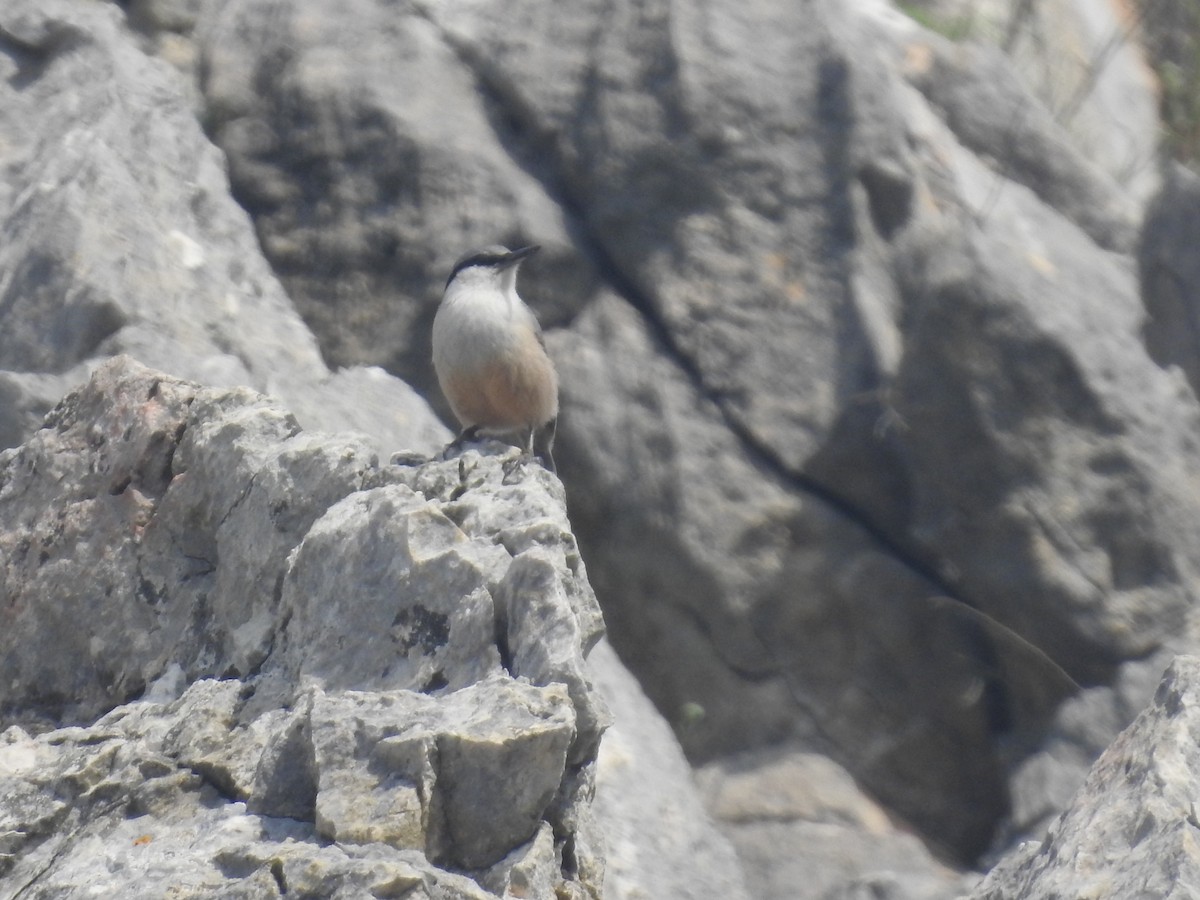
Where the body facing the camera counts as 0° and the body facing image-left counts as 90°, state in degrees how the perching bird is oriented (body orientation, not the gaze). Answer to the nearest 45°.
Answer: approximately 0°
